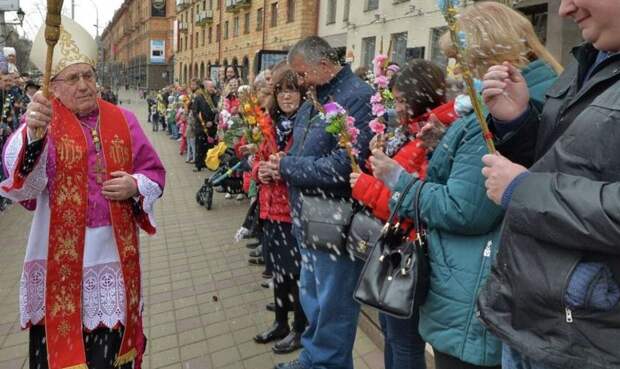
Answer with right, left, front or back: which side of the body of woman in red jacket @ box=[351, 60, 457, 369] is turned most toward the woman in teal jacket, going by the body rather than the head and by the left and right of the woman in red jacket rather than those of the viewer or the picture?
left

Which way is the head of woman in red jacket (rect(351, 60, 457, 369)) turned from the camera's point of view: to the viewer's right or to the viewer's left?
to the viewer's left

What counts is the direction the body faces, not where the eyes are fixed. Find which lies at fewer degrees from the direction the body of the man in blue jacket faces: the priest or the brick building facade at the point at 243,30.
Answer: the priest

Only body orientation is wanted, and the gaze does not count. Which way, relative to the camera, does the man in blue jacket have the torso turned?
to the viewer's left

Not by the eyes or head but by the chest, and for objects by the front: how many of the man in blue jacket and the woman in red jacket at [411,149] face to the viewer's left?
2

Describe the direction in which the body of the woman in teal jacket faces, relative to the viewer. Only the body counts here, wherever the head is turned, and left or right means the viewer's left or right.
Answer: facing to the left of the viewer

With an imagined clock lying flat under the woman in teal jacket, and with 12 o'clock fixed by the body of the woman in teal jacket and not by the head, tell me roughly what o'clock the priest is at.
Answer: The priest is roughly at 12 o'clock from the woman in teal jacket.

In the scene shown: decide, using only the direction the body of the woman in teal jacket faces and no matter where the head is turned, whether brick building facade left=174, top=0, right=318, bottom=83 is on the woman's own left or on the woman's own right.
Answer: on the woman's own right

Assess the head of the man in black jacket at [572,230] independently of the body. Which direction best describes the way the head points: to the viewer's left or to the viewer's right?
to the viewer's left

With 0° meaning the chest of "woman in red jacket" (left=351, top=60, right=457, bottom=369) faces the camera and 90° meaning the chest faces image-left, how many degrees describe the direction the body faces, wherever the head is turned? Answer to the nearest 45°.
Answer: approximately 90°

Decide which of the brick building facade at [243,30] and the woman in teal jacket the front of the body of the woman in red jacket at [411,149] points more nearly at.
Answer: the brick building facade
